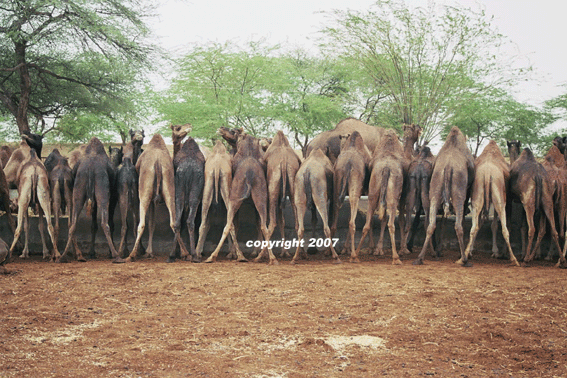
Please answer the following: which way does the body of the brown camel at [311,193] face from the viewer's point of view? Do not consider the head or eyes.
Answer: away from the camera

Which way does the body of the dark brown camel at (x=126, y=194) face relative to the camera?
away from the camera

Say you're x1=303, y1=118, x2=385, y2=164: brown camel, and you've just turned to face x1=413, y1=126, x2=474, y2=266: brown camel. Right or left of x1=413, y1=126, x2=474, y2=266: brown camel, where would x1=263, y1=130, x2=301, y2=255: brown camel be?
right

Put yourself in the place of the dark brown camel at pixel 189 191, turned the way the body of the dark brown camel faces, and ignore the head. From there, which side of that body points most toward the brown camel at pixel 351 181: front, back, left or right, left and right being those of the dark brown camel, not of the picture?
right

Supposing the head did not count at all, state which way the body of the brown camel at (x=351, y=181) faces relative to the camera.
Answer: away from the camera

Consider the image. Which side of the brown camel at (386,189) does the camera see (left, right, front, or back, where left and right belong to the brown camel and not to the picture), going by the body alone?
back

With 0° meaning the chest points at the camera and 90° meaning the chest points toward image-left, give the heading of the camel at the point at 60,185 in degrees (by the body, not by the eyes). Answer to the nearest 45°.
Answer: approximately 180°

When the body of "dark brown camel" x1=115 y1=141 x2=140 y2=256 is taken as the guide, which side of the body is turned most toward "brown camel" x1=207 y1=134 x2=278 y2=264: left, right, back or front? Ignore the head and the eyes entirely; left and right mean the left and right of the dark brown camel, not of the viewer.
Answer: right

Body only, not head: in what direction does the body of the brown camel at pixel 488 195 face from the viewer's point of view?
away from the camera

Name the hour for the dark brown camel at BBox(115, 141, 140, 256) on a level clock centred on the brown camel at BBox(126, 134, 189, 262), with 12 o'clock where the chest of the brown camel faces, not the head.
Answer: The dark brown camel is roughly at 10 o'clock from the brown camel.

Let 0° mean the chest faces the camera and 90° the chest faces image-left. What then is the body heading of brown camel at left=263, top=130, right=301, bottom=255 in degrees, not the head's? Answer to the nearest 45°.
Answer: approximately 180°

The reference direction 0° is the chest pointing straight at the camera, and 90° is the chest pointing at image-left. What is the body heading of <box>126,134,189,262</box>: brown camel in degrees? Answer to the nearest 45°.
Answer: approximately 180°

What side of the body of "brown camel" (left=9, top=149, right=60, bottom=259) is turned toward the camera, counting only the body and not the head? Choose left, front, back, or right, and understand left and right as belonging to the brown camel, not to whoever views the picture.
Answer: back

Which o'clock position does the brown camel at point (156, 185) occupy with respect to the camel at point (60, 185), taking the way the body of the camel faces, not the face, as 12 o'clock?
The brown camel is roughly at 4 o'clock from the camel.

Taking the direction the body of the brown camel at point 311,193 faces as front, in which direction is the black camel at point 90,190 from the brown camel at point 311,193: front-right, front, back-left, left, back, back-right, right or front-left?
left
